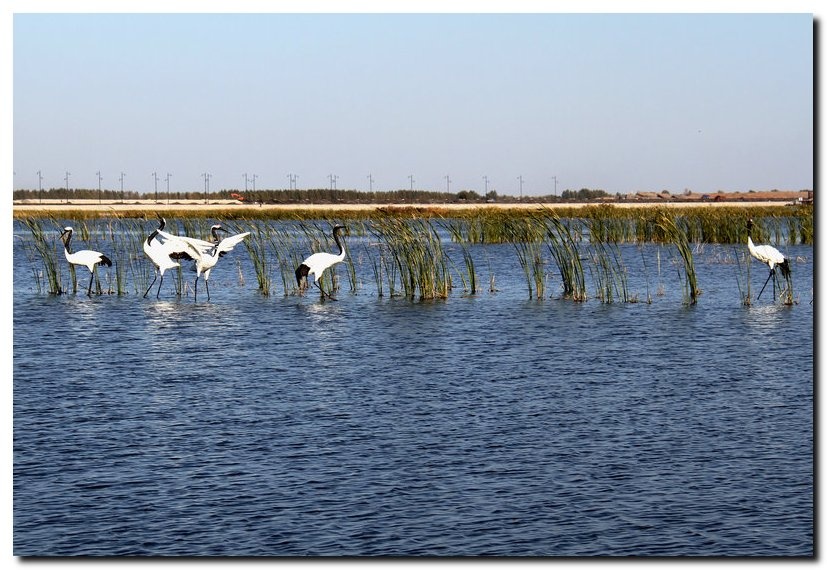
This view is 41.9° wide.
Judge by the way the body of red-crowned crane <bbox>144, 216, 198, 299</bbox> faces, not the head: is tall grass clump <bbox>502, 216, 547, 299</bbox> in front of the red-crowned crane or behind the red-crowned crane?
behind

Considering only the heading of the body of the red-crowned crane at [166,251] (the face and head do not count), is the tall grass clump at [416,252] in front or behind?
behind

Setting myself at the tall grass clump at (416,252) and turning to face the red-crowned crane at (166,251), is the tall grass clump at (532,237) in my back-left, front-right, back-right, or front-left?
back-right

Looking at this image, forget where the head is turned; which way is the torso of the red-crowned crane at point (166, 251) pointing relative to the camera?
to the viewer's left

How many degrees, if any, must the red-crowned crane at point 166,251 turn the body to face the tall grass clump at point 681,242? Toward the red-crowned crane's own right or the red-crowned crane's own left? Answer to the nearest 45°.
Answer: approximately 135° to the red-crowned crane's own left
